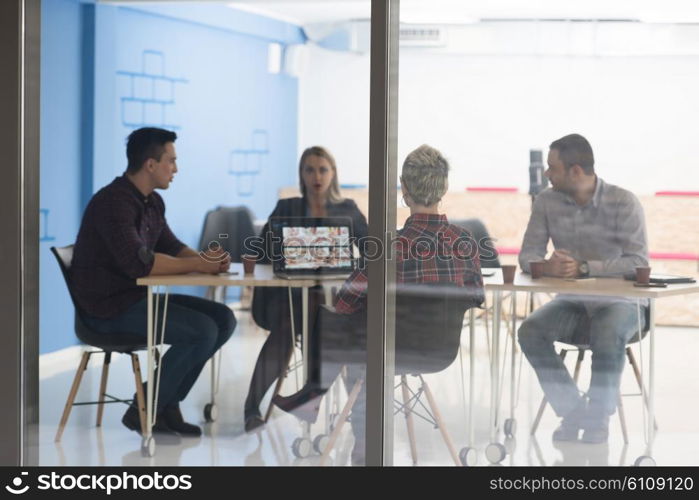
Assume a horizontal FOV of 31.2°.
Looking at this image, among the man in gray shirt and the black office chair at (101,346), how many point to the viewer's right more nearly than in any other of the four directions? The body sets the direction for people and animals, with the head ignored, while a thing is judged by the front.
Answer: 1

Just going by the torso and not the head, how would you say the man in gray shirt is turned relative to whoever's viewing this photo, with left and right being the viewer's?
facing the viewer

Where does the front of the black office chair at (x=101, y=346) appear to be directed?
to the viewer's right

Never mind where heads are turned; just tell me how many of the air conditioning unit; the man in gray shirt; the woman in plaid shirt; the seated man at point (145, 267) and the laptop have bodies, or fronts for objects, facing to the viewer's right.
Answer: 1

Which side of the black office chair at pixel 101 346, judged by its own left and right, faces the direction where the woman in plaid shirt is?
front

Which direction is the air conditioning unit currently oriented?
toward the camera

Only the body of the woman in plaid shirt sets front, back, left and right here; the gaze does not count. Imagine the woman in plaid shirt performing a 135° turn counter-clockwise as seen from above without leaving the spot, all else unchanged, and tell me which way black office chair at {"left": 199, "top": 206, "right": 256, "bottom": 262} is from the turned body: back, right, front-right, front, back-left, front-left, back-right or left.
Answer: right

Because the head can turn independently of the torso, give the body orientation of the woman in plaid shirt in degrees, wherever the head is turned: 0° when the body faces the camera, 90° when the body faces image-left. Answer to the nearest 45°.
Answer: approximately 135°

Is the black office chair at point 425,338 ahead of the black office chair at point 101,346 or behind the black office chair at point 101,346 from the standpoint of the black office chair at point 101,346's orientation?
ahead

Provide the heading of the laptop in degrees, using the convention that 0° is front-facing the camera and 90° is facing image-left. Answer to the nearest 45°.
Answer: approximately 0°

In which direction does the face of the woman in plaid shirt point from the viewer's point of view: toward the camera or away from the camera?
away from the camera

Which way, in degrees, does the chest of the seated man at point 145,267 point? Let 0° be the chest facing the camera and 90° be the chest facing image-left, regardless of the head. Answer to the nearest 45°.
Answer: approximately 270°
